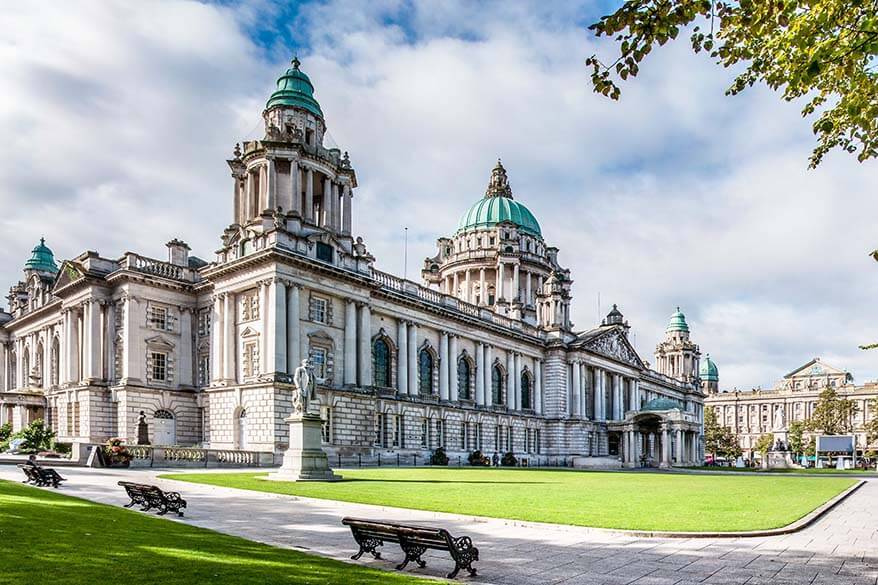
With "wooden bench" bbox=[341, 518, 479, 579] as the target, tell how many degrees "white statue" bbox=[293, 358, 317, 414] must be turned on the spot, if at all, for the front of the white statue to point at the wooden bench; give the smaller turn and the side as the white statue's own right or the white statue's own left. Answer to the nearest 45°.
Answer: approximately 45° to the white statue's own right

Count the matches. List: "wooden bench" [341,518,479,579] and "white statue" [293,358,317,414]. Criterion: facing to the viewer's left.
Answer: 0

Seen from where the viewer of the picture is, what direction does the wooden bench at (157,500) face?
facing away from the viewer and to the right of the viewer

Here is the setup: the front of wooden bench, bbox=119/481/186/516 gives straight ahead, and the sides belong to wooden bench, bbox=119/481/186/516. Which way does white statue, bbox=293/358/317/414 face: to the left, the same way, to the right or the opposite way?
to the right

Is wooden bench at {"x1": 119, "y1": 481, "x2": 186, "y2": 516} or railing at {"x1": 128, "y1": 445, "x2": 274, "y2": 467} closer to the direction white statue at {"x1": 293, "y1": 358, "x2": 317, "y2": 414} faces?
the wooden bench

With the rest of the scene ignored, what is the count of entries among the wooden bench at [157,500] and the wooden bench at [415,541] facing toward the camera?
0
